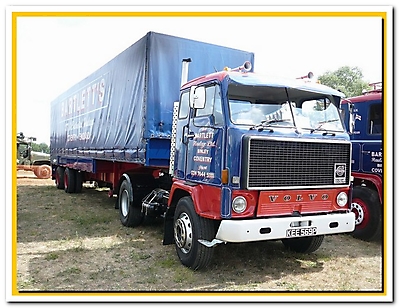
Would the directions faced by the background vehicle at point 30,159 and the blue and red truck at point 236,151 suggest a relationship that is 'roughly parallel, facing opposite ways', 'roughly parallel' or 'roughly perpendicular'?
roughly perpendicular

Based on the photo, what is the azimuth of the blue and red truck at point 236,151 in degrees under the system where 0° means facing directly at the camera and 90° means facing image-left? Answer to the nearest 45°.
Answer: approximately 315°

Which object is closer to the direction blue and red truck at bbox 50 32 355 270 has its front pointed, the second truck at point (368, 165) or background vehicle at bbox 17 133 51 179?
the second truck

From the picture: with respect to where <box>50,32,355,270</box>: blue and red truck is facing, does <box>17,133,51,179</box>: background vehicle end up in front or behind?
behind

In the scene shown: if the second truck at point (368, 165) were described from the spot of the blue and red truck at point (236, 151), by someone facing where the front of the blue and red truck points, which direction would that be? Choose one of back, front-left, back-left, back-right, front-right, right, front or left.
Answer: left
